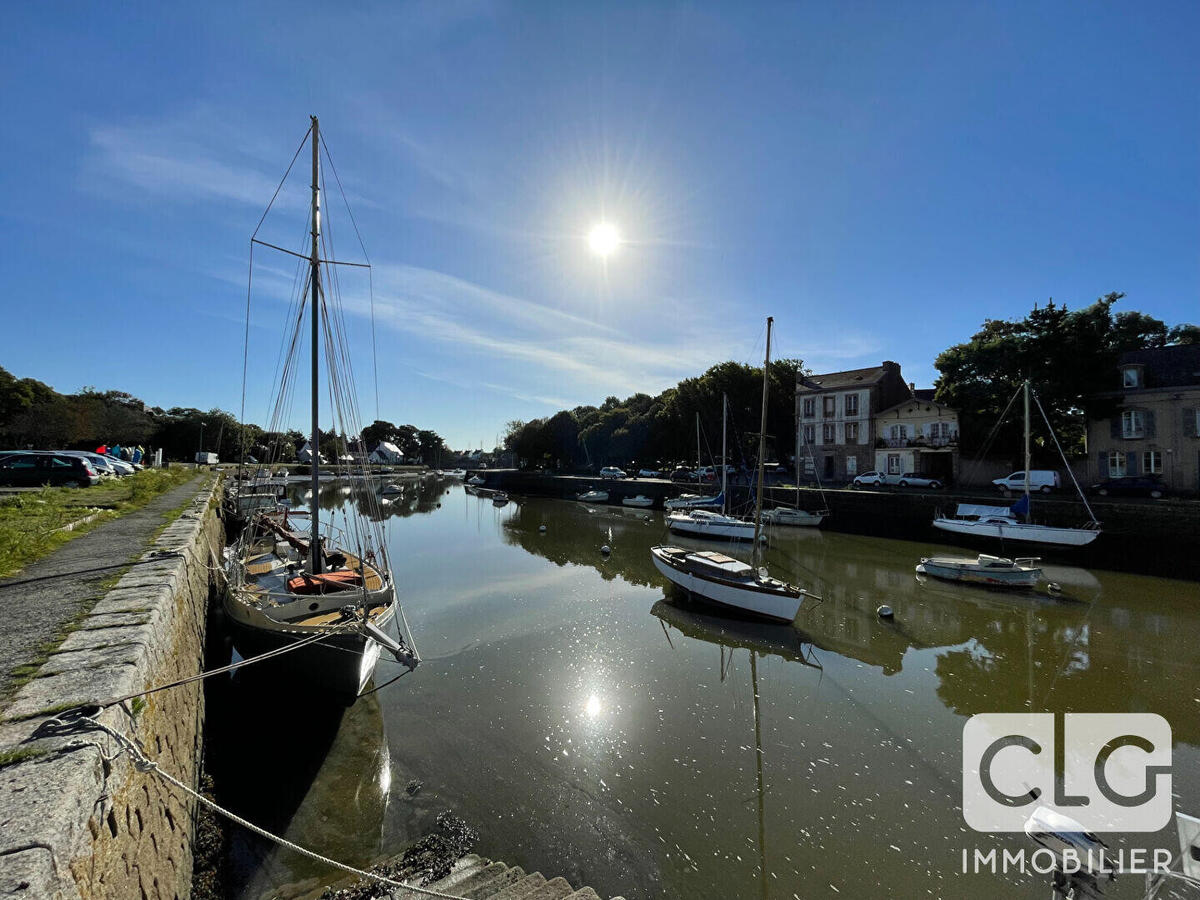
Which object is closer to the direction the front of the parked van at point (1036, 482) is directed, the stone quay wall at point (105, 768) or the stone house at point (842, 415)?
the stone house

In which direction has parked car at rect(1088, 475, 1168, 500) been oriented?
to the viewer's left

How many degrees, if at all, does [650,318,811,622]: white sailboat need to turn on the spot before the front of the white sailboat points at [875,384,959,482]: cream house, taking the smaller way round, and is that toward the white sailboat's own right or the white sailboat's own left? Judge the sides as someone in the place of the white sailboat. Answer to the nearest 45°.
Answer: approximately 90° to the white sailboat's own left

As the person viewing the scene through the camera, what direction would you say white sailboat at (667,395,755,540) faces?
facing to the right of the viewer

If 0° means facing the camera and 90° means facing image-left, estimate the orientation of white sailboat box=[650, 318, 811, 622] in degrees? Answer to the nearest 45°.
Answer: approximately 315°

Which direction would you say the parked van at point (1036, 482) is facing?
to the viewer's left

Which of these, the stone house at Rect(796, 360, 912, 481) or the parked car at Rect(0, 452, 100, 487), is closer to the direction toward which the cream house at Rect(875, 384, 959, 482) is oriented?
the parked car

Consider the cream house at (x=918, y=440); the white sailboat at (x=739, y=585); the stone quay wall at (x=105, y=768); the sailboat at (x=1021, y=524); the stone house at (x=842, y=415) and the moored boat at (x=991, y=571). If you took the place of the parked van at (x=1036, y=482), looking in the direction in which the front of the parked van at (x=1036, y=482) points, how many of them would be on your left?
4

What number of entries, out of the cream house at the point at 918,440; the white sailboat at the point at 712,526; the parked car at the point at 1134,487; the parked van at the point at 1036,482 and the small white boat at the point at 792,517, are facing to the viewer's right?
2

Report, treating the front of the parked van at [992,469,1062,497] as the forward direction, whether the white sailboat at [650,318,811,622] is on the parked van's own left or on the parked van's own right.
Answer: on the parked van's own left

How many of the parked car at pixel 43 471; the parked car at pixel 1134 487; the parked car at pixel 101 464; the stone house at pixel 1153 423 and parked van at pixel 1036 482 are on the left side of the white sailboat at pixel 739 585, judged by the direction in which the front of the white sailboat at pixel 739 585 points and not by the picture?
3

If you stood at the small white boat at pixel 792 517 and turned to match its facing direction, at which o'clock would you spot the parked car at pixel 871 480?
The parked car is roughly at 10 o'clock from the small white boat.
